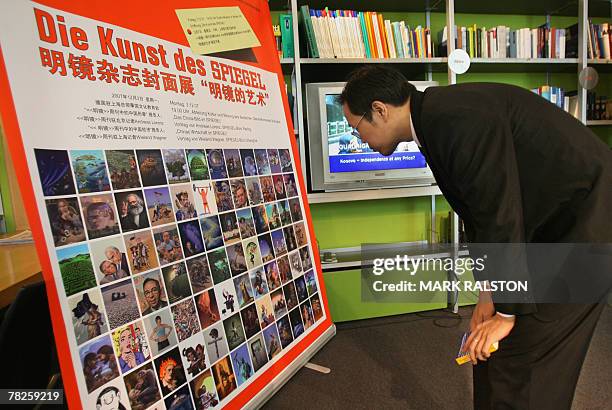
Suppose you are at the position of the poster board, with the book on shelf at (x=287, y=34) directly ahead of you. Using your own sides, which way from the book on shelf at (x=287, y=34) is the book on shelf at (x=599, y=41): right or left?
right

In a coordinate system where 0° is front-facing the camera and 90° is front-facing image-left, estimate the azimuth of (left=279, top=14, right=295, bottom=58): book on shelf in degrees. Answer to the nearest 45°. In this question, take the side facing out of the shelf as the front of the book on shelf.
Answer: approximately 0°

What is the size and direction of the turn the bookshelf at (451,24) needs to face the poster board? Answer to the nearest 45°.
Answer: approximately 45° to its right

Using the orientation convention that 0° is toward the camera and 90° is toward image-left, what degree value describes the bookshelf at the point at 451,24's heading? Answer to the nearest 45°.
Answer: approximately 0°
